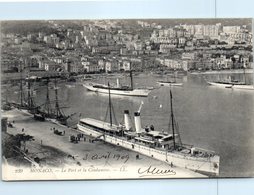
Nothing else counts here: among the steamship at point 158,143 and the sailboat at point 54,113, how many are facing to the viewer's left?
0

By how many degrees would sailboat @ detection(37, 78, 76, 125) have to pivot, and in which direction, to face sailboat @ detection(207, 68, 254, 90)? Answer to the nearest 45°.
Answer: approximately 45° to its left

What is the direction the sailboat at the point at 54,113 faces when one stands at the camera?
facing the viewer and to the right of the viewer
